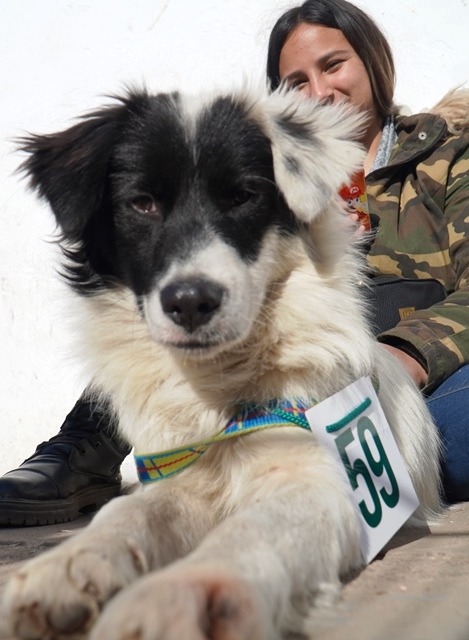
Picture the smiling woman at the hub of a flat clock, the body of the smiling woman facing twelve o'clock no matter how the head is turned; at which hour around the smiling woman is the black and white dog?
The black and white dog is roughly at 11 o'clock from the smiling woman.

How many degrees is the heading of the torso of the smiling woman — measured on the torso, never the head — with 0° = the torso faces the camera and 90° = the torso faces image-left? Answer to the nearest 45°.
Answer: approximately 45°

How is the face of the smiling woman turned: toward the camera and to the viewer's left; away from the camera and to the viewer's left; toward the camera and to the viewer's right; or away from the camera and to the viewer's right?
toward the camera and to the viewer's left
